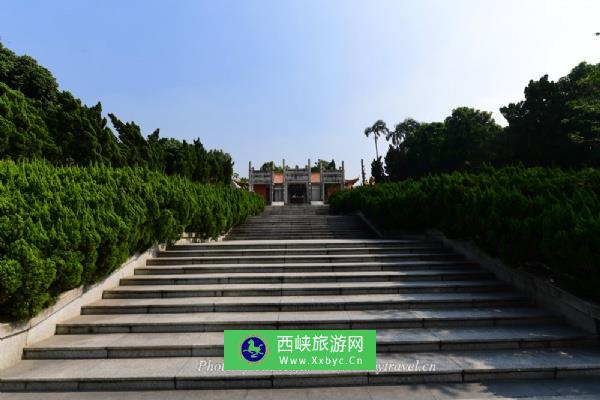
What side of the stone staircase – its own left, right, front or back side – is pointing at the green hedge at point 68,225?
right

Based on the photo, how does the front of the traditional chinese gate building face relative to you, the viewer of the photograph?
facing the viewer

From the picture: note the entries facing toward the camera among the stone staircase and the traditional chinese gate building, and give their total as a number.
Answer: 2

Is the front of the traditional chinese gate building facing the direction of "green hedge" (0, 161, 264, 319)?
yes

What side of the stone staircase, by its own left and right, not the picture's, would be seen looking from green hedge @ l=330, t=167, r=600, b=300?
left

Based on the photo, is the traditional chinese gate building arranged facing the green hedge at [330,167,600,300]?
yes

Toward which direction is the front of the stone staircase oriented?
toward the camera

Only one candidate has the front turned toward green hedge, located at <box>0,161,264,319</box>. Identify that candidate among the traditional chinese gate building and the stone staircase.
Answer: the traditional chinese gate building

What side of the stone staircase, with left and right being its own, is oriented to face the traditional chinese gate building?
back

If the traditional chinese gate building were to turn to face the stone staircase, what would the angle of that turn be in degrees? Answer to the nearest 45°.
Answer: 0° — it already faces it
